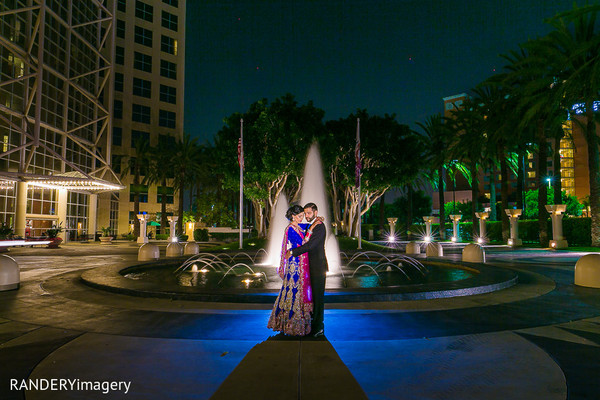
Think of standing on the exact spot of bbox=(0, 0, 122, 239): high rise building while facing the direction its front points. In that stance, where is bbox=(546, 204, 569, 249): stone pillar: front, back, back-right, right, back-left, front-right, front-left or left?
front

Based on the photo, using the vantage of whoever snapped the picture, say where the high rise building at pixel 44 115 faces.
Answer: facing the viewer and to the right of the viewer

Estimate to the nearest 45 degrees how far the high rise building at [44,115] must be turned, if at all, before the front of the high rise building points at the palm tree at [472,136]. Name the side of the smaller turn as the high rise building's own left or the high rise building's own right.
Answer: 0° — it already faces it

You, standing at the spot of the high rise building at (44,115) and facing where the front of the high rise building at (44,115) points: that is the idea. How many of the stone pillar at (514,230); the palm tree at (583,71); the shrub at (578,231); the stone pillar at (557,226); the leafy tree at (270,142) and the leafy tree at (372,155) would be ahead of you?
6

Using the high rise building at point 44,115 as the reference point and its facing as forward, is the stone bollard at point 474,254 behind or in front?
in front

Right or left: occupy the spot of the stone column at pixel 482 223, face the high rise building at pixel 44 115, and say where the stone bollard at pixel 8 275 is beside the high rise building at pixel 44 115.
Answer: left

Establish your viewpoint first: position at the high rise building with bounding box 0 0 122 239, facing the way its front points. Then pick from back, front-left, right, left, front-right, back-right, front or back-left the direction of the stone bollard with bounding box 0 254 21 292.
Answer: front-right

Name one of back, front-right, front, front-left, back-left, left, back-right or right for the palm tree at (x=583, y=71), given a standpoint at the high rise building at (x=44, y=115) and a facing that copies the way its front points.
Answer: front

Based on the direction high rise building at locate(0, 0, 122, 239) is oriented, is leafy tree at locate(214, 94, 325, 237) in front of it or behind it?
in front

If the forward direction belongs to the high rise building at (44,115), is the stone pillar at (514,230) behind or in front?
in front

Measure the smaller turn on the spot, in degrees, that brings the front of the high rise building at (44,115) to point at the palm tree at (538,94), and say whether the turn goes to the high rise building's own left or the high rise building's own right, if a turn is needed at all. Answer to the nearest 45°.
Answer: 0° — it already faces it
